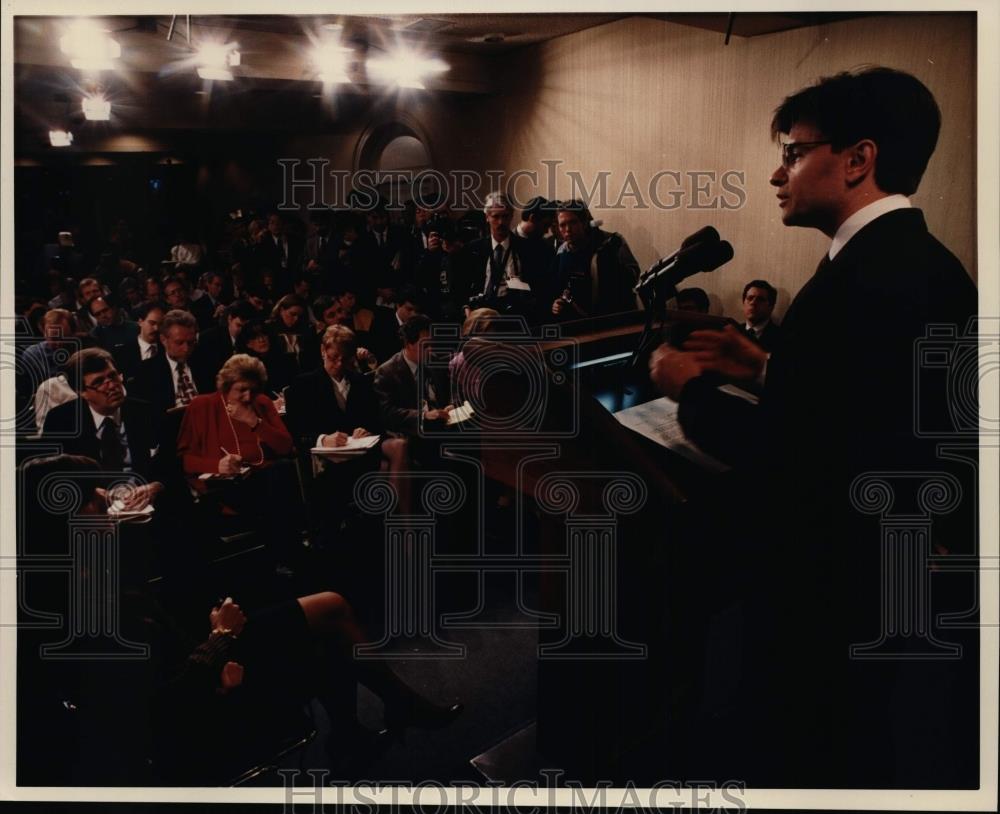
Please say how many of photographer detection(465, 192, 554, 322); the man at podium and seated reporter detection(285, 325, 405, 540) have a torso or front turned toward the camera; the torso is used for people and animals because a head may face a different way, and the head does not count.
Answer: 2

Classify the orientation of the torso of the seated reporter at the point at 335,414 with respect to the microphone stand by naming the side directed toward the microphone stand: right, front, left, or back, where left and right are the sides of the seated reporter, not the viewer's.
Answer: front

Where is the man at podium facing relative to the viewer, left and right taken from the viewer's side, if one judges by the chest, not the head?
facing to the left of the viewer

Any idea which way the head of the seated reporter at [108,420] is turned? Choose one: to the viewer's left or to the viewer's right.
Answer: to the viewer's right

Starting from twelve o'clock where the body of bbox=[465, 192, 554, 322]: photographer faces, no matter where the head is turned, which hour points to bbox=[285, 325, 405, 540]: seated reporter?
The seated reporter is roughly at 1 o'clock from the photographer.
